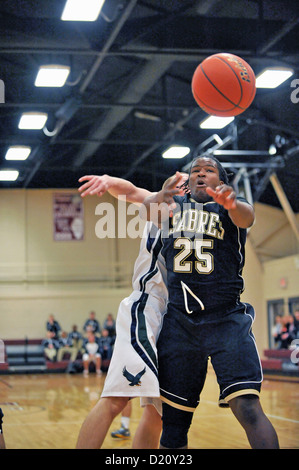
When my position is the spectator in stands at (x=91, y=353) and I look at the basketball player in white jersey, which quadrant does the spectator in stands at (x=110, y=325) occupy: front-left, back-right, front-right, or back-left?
back-left

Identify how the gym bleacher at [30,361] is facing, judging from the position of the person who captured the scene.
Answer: facing the viewer

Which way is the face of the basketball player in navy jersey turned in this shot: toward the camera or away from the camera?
toward the camera

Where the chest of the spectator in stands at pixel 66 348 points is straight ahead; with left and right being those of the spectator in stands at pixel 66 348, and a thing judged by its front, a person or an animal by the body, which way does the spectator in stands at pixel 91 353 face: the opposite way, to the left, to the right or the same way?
the same way

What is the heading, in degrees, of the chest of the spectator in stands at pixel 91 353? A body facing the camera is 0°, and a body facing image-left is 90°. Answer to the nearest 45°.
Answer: approximately 0°

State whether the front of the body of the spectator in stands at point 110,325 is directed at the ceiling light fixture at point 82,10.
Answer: yes

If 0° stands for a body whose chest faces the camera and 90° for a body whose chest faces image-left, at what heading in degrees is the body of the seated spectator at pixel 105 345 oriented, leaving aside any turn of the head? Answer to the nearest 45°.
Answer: approximately 0°

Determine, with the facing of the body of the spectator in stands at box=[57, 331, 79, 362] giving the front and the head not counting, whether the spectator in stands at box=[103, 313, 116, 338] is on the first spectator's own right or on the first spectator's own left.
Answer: on the first spectator's own left

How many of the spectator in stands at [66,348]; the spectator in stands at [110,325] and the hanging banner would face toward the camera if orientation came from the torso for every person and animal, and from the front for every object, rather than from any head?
3

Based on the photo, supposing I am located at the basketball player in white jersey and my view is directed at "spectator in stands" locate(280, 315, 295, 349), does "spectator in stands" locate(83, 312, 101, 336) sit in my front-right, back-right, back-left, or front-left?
front-left

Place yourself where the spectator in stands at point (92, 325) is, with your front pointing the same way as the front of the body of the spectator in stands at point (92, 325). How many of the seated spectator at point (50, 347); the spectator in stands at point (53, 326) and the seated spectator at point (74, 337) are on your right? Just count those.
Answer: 3

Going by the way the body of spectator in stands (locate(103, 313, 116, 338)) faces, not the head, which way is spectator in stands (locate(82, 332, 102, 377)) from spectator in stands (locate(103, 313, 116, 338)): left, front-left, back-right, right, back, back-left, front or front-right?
front-right

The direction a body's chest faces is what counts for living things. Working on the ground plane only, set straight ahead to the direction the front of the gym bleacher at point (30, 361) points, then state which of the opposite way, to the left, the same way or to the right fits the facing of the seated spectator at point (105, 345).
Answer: the same way

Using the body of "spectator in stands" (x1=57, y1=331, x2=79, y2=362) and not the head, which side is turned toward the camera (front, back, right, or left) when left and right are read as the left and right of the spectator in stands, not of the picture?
front
